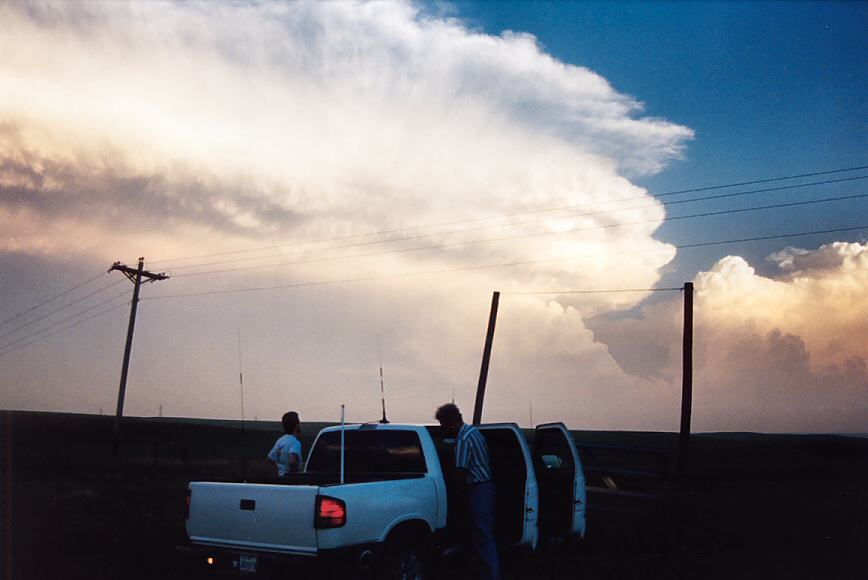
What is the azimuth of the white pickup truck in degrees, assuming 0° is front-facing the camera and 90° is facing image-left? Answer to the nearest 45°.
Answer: approximately 225°

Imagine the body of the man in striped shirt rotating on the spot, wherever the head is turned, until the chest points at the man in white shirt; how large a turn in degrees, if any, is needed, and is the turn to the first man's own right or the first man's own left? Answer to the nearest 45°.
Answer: approximately 45° to the first man's own right

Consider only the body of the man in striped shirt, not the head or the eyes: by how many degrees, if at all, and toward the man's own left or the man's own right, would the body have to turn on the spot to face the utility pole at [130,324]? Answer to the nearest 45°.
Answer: approximately 45° to the man's own right

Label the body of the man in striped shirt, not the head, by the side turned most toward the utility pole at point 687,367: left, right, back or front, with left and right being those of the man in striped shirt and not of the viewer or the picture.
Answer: right

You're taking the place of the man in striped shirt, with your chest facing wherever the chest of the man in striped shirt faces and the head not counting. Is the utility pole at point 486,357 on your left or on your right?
on your right

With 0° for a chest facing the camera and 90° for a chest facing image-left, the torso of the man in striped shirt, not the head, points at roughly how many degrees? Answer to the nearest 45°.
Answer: approximately 90°

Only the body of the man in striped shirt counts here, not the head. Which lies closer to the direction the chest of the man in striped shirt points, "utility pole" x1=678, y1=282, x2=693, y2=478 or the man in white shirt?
the man in white shirt

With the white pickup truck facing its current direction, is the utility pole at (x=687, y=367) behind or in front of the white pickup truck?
in front

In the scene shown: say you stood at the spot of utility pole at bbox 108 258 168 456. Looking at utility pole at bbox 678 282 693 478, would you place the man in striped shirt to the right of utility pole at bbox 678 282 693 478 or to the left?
right

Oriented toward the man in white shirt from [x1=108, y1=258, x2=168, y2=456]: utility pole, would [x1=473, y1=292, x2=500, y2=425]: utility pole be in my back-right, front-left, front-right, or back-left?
front-left
